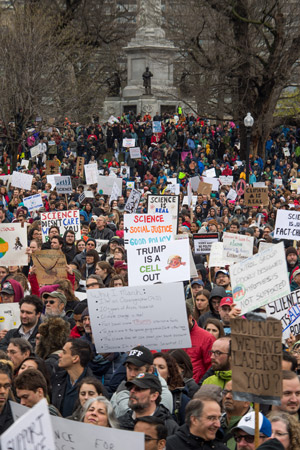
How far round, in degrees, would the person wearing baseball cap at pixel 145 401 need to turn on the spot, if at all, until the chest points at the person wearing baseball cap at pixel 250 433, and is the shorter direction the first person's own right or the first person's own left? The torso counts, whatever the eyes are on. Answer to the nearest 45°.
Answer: approximately 90° to the first person's own left

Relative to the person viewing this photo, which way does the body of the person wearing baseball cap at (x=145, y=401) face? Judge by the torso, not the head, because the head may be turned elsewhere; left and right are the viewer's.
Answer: facing the viewer and to the left of the viewer

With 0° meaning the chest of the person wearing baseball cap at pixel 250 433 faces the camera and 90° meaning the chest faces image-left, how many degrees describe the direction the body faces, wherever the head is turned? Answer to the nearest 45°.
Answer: approximately 45°

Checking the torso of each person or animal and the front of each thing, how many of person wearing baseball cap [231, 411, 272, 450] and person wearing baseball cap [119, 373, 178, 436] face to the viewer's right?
0

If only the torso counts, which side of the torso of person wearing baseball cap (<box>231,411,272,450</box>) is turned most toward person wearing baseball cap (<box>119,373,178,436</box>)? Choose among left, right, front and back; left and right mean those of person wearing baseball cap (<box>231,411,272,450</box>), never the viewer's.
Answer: right
